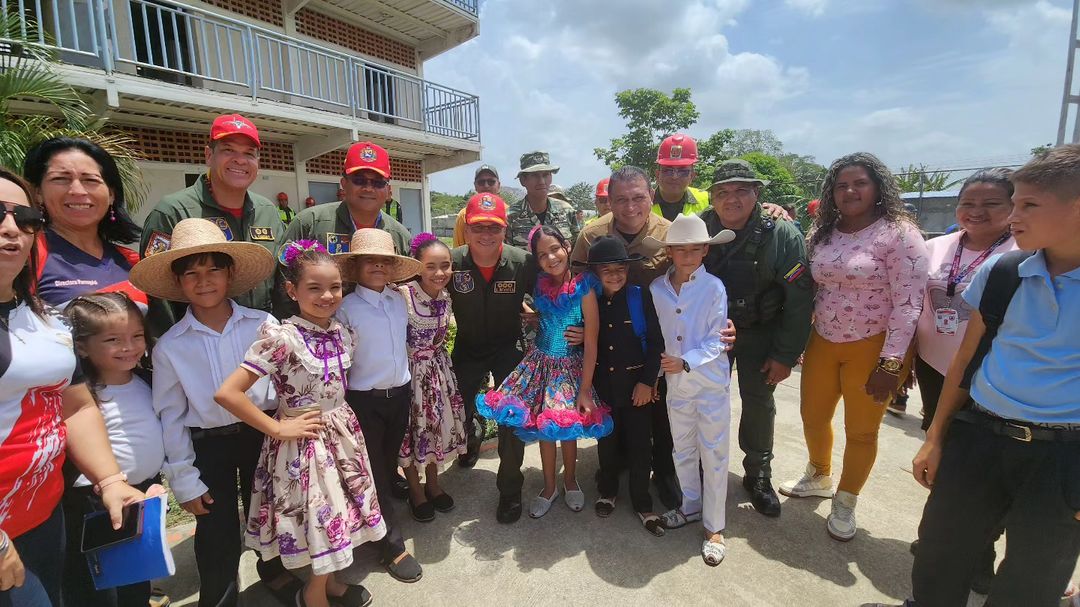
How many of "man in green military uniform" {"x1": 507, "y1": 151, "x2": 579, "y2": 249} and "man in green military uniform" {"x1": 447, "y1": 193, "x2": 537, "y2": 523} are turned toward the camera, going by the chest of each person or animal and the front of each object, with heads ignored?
2

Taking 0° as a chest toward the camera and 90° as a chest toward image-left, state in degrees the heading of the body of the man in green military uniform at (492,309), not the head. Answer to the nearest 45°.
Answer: approximately 0°

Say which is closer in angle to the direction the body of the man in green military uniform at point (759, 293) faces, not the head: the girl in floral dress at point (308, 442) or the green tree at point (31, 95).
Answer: the girl in floral dress

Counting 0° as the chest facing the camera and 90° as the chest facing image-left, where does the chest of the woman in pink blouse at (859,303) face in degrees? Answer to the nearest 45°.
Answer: approximately 45°

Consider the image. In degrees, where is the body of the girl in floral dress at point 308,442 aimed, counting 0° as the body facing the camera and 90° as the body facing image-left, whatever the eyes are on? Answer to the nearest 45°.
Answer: approximately 315°

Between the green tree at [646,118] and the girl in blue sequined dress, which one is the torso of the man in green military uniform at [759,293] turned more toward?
the girl in blue sequined dress

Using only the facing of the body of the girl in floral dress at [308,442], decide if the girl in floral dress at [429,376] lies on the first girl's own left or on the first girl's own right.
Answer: on the first girl's own left
